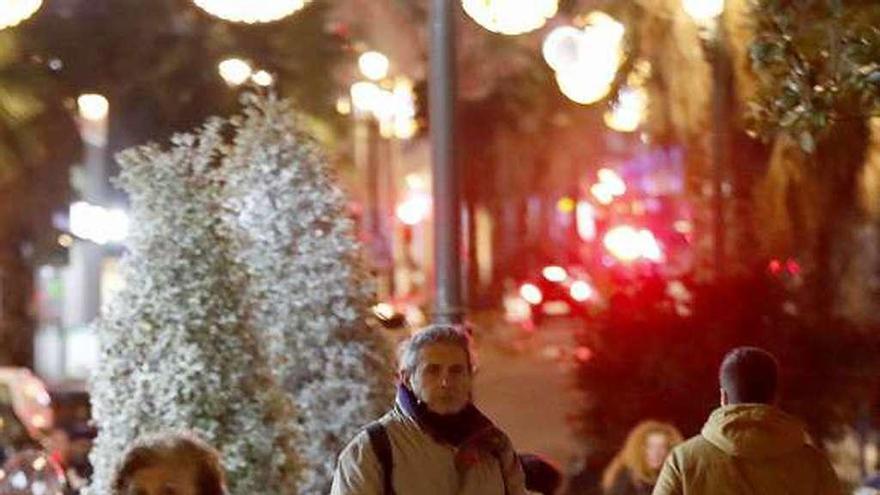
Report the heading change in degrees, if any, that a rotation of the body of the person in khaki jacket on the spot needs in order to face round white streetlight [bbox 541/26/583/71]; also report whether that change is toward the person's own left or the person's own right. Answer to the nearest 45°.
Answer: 0° — they already face it

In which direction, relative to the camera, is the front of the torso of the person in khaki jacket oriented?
away from the camera

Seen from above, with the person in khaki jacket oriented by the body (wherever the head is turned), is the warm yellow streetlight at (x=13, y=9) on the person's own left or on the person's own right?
on the person's own left

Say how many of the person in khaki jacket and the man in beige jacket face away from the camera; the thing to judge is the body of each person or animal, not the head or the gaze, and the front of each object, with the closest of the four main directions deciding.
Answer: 1

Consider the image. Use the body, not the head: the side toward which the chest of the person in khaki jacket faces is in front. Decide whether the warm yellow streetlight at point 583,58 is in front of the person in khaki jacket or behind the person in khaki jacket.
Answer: in front

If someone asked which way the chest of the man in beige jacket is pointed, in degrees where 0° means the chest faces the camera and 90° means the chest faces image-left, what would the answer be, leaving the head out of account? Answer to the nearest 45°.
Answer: approximately 315°

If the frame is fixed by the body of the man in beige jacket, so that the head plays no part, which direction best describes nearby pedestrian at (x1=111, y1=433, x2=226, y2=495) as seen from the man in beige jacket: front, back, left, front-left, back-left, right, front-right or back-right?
right

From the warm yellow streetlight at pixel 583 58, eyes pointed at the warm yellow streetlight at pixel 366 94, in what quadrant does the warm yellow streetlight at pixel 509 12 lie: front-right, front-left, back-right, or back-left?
back-left

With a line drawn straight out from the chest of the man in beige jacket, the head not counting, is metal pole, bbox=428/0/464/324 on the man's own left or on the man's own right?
on the man's own left

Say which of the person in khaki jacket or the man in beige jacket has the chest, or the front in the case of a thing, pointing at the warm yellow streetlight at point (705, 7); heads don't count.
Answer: the person in khaki jacket

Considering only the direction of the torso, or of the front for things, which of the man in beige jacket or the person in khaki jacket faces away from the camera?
the person in khaki jacket

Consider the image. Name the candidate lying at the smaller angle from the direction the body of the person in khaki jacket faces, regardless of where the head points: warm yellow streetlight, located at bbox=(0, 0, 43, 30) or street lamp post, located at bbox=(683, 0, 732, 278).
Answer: the street lamp post
